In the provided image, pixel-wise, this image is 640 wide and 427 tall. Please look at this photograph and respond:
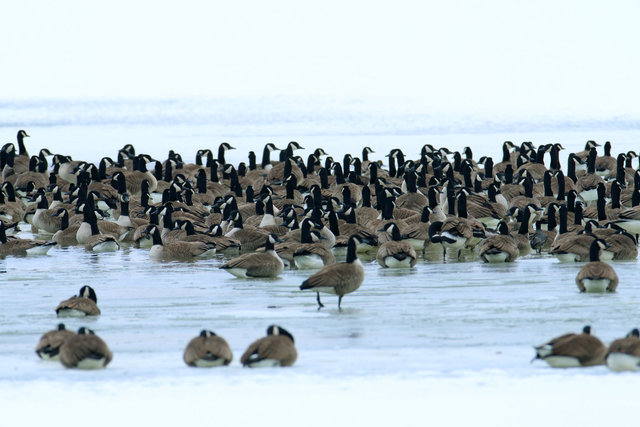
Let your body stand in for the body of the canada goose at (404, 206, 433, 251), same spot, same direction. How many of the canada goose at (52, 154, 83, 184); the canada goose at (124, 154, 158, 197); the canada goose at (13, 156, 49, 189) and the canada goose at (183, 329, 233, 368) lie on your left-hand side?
3

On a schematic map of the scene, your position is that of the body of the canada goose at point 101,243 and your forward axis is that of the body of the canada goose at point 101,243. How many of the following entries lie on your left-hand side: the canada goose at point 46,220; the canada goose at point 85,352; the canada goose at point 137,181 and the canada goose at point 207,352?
2

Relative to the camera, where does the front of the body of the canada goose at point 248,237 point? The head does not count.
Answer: to the viewer's left

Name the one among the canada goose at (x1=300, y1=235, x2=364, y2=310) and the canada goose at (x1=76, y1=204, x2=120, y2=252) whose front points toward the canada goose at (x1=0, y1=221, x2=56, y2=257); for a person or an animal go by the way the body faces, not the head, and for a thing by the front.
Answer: the canada goose at (x1=76, y1=204, x2=120, y2=252)

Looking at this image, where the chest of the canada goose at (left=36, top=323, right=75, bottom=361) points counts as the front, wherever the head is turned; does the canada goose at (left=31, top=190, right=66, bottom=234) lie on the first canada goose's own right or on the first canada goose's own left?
on the first canada goose's own left

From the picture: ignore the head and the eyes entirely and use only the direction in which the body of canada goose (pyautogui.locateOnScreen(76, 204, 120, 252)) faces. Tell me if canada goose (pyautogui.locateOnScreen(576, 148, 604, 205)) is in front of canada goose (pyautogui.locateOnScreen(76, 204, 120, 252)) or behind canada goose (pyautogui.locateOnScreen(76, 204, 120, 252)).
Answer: behind

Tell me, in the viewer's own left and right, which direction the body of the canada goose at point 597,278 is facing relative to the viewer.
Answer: facing away from the viewer

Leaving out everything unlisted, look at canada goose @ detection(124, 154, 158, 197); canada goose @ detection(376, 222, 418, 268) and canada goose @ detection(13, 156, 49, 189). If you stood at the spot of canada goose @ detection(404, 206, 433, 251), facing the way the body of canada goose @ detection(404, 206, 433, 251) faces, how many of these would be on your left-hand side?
2

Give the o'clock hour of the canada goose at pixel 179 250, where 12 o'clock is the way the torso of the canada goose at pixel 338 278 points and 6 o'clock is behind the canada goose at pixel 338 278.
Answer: the canada goose at pixel 179 250 is roughly at 8 o'clock from the canada goose at pixel 338 278.

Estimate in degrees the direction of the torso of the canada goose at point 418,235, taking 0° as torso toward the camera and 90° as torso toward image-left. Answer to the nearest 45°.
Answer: approximately 225°

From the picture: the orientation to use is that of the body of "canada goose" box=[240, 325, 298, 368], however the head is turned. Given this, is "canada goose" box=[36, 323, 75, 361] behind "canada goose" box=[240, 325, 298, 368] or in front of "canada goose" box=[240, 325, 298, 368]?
behind
